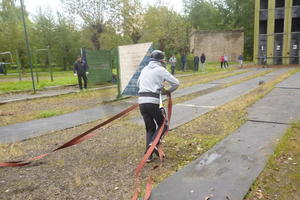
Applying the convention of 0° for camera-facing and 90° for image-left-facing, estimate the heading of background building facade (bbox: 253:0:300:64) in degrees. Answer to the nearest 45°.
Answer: approximately 0°

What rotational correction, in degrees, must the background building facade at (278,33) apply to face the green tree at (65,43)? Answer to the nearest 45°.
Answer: approximately 90° to its right

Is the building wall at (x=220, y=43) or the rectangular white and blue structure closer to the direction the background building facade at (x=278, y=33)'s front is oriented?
the rectangular white and blue structure

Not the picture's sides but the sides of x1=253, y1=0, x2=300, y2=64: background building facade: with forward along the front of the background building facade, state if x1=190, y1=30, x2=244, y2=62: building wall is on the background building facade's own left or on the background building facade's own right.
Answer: on the background building facade's own right

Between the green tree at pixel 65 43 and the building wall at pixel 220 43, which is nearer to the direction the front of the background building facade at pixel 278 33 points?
the green tree

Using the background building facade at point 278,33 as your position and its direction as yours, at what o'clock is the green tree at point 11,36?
The green tree is roughly at 2 o'clock from the background building facade.

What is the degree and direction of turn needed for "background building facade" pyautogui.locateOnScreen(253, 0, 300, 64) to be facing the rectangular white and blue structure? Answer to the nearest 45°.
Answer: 0° — it already faces it

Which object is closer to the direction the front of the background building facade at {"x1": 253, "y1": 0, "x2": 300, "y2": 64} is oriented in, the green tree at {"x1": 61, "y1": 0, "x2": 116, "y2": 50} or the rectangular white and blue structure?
the rectangular white and blue structure
